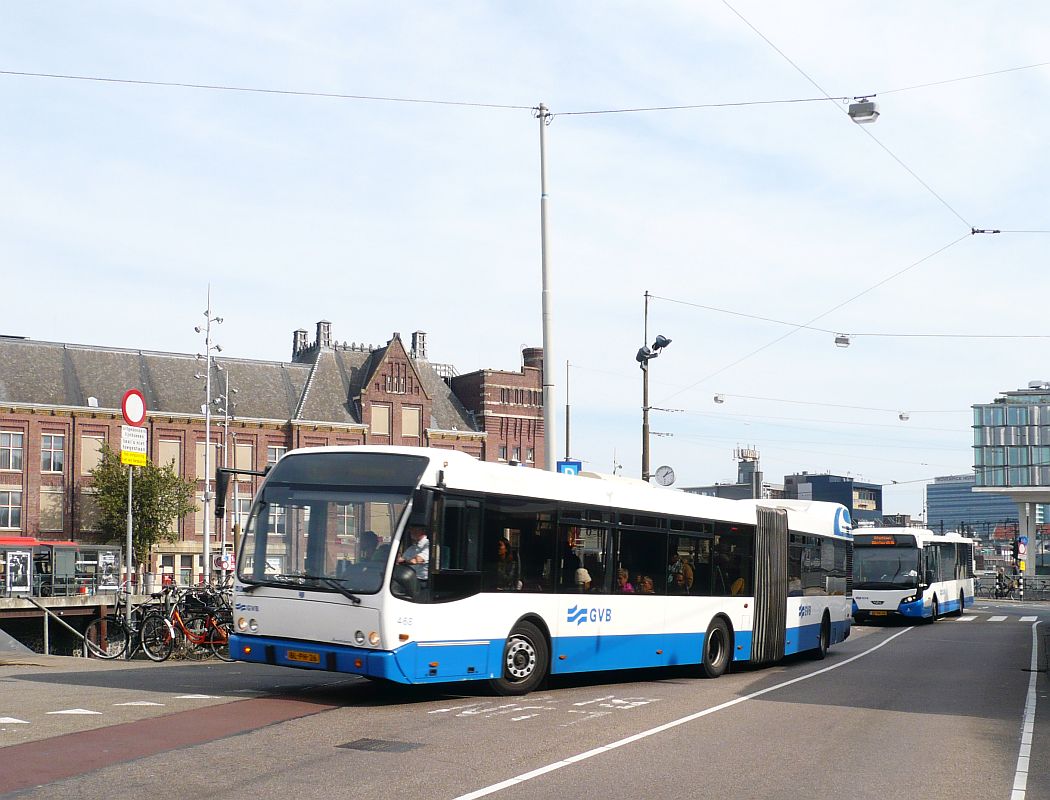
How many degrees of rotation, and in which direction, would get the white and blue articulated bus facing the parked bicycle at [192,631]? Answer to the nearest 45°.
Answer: approximately 90° to its right

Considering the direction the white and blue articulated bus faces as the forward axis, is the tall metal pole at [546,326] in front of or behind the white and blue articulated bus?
behind

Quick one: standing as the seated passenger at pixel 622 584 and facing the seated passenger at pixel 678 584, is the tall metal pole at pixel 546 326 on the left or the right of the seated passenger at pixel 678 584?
left

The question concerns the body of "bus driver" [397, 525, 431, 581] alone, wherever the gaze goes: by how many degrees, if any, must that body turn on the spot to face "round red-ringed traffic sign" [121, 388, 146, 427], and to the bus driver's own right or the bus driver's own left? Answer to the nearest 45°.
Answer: approximately 90° to the bus driver's own right

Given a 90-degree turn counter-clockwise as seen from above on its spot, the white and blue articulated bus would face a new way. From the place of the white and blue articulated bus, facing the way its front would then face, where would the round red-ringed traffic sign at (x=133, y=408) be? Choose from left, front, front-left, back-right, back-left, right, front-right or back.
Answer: back

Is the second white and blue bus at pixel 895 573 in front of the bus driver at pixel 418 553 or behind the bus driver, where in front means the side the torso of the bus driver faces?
behind

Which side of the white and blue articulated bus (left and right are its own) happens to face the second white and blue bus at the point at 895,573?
back

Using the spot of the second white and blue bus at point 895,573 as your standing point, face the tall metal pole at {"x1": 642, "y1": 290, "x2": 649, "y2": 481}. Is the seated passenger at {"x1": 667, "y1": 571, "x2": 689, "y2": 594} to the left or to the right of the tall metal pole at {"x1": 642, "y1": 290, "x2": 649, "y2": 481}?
left

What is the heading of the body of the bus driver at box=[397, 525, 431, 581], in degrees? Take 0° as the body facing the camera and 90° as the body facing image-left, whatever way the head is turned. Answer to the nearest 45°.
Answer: approximately 45°

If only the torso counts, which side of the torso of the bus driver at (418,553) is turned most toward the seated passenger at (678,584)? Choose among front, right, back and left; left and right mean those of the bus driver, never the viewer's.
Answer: back

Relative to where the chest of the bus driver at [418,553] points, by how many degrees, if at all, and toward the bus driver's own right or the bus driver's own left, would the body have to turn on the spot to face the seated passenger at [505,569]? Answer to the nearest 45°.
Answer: approximately 180°

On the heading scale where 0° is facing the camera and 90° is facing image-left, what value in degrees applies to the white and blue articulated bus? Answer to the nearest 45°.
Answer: approximately 45°
